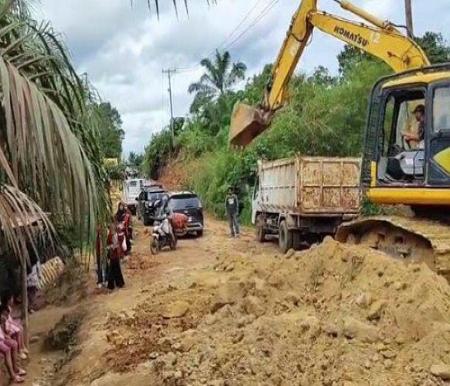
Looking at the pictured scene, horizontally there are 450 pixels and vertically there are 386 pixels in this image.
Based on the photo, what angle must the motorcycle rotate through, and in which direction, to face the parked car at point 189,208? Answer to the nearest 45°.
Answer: approximately 135° to its right

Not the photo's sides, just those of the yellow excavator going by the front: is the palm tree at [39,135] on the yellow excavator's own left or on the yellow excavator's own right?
on the yellow excavator's own left

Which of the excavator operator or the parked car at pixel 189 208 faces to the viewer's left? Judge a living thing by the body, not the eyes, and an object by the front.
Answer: the excavator operator

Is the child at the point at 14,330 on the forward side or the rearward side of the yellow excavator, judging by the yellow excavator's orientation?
on the forward side

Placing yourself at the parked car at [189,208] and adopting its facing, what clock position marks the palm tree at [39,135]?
The palm tree is roughly at 12 o'clock from the parked car.

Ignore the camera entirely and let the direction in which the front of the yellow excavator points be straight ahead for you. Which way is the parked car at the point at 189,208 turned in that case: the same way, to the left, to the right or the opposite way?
to the left

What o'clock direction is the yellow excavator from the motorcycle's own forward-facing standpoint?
The yellow excavator is roughly at 10 o'clock from the motorcycle.

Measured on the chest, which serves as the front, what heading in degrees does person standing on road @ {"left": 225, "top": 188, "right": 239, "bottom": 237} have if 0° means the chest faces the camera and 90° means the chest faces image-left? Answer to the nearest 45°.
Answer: approximately 0°

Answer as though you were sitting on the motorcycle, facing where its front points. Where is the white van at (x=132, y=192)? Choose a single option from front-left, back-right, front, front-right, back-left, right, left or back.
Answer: back-right

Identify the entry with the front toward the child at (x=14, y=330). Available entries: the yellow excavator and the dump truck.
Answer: the yellow excavator

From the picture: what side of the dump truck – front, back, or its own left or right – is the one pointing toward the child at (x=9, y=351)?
left

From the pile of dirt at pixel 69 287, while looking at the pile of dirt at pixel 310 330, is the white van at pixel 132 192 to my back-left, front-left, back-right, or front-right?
back-left

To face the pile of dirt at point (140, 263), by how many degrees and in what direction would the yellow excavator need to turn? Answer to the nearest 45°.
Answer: approximately 45° to its right
